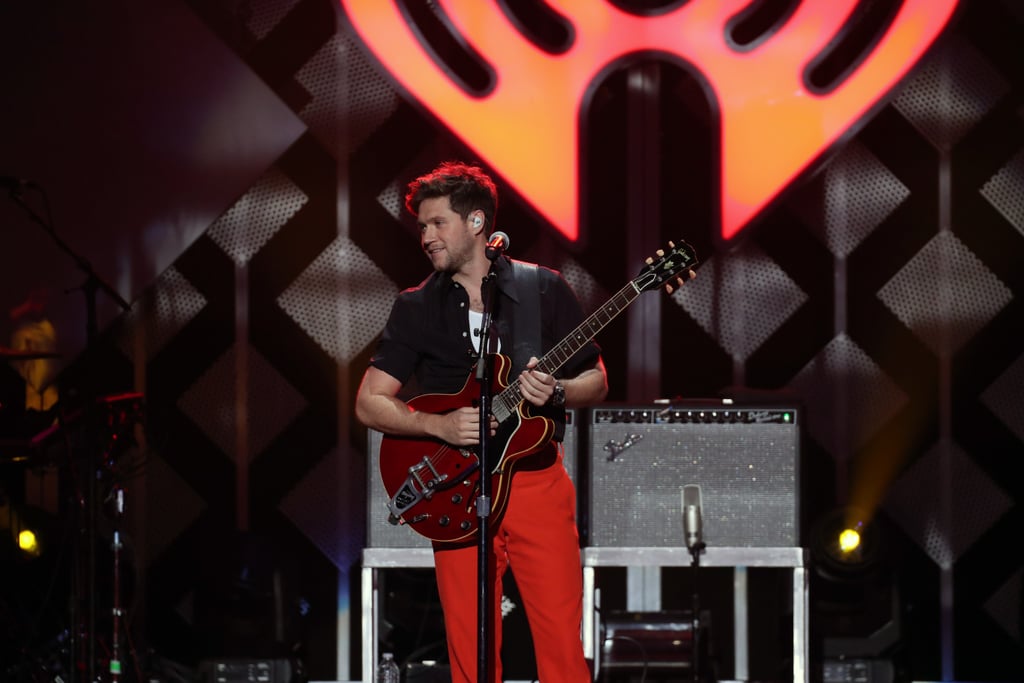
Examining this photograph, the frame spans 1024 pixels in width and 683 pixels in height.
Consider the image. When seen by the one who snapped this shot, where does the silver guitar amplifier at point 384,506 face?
facing the viewer

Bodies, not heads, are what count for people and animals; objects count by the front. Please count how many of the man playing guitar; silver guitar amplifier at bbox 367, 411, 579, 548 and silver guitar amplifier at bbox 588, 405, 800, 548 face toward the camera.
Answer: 3

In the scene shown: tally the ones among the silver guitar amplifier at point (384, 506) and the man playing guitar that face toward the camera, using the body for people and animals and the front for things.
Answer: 2

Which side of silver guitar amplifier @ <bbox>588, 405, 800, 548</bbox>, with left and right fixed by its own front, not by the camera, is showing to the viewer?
front

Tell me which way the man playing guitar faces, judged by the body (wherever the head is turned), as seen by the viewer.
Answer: toward the camera

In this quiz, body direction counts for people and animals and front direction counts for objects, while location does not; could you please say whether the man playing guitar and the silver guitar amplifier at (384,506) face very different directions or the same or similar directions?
same or similar directions

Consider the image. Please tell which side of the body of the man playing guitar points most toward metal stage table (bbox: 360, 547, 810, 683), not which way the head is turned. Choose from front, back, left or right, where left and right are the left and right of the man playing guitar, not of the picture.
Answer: back

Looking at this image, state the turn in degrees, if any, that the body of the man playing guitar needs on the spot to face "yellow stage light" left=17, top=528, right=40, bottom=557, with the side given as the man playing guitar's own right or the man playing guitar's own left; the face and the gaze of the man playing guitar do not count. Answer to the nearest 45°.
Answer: approximately 135° to the man playing guitar's own right

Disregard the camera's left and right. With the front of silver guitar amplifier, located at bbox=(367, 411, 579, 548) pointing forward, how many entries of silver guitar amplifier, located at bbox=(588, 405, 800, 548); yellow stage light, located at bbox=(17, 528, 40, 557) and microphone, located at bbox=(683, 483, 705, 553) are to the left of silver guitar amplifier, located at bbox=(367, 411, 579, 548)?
2

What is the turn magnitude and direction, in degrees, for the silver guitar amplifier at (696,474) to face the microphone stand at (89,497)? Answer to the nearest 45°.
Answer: approximately 90° to its right

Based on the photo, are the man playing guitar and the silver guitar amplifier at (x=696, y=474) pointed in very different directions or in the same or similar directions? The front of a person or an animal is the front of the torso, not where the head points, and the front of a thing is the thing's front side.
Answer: same or similar directions

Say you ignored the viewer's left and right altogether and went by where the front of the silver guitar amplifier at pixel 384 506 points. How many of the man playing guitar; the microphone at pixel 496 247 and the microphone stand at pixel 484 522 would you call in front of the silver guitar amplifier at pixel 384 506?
3
